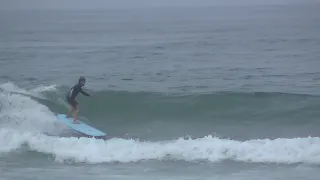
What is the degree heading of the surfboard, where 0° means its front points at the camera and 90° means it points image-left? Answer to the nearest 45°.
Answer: approximately 315°
